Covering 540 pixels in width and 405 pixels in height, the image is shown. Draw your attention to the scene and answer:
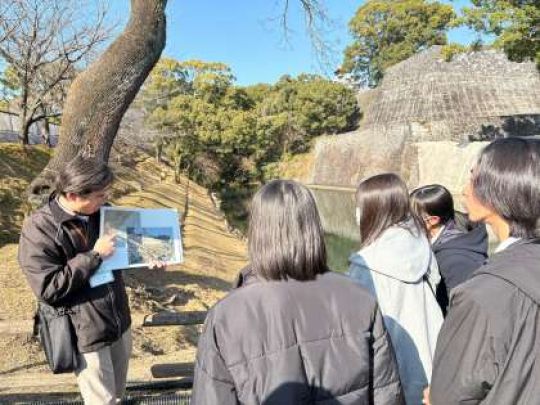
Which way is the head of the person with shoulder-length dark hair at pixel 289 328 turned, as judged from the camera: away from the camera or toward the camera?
away from the camera

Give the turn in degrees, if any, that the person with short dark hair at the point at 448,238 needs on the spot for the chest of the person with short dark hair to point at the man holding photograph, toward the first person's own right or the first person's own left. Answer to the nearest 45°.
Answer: approximately 45° to the first person's own left

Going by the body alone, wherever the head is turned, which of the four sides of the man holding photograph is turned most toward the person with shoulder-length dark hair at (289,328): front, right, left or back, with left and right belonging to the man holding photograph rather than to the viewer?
front

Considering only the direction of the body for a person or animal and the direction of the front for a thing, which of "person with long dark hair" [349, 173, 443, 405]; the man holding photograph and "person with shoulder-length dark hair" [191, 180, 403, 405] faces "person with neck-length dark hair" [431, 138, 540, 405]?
the man holding photograph

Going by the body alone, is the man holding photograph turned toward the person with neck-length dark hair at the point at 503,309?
yes

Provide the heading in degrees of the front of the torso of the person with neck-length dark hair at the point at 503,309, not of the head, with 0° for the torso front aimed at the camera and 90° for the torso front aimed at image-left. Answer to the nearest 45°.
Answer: approximately 135°

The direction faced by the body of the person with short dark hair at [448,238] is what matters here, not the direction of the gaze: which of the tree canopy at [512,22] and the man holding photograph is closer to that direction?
the man holding photograph

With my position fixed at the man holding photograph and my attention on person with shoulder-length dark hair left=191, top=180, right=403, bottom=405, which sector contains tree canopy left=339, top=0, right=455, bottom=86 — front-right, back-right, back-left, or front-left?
back-left

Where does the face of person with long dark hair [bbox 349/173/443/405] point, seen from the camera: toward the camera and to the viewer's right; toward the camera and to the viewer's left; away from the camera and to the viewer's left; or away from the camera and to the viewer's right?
away from the camera and to the viewer's left

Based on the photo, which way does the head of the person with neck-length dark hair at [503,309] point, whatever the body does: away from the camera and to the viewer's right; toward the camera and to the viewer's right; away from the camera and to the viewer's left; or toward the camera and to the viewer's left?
away from the camera and to the viewer's left

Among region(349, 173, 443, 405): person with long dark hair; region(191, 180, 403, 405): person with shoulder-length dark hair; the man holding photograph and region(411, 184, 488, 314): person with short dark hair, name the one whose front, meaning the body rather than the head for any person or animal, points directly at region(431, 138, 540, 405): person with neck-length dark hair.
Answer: the man holding photograph

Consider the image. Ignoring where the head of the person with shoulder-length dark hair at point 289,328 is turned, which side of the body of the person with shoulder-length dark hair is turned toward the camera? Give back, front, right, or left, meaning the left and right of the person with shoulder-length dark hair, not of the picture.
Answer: back
